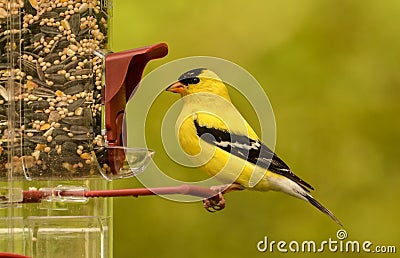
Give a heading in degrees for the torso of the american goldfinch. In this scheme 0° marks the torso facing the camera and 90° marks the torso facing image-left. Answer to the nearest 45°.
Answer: approximately 90°
